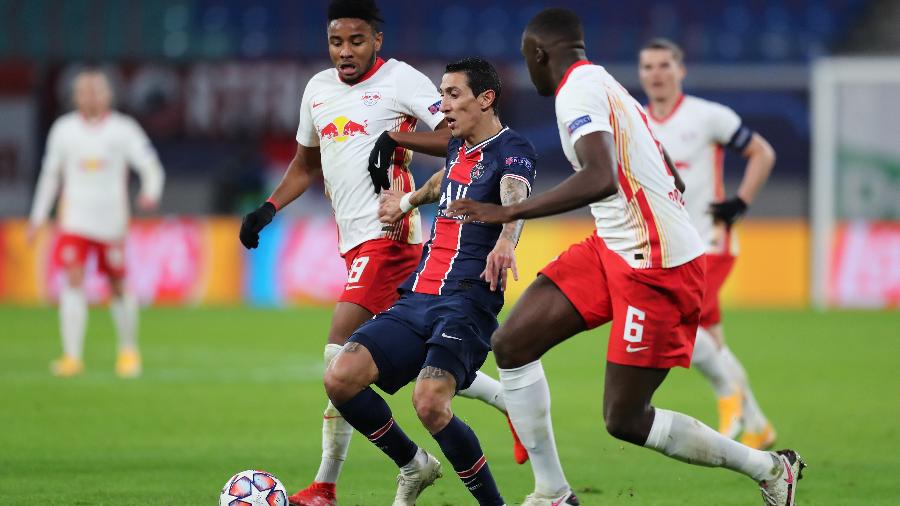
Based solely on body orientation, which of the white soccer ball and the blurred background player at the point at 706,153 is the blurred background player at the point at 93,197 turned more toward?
the white soccer ball

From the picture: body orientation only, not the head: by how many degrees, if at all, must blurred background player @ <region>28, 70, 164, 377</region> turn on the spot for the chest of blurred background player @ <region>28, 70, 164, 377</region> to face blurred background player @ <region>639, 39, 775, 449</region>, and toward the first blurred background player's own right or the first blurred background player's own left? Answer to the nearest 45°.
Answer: approximately 45° to the first blurred background player's own left

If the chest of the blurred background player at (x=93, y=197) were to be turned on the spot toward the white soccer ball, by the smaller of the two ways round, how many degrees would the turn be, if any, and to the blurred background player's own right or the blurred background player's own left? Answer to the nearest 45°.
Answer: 0° — they already face it

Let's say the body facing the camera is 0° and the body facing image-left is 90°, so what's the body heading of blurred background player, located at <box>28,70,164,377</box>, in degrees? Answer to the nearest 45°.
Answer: approximately 0°
